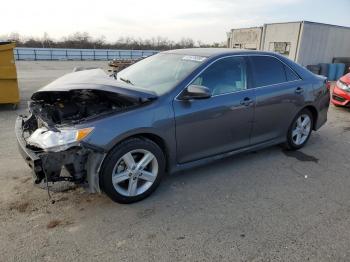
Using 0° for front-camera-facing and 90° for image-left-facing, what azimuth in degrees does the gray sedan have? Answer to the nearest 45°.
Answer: approximately 45°

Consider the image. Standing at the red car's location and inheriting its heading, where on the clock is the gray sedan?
The gray sedan is roughly at 11 o'clock from the red car.

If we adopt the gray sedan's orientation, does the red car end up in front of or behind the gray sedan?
behind

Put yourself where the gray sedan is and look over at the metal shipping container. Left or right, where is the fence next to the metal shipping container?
left

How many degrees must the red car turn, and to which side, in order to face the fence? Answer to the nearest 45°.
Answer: approximately 90° to its right

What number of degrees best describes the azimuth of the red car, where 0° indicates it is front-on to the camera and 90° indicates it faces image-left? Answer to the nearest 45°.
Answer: approximately 45°

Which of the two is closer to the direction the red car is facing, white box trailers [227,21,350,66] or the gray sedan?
the gray sedan

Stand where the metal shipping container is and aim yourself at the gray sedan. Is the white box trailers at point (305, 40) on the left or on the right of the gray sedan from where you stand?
left

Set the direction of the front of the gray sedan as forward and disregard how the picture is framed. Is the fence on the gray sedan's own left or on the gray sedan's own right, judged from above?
on the gray sedan's own right
